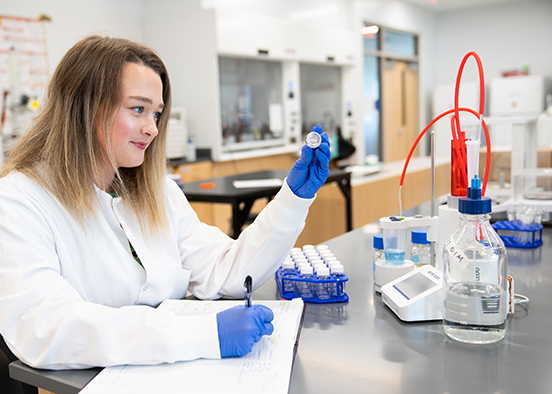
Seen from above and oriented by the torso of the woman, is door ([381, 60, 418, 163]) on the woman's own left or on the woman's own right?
on the woman's own left

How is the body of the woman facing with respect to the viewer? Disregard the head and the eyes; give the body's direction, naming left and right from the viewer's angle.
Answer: facing the viewer and to the right of the viewer

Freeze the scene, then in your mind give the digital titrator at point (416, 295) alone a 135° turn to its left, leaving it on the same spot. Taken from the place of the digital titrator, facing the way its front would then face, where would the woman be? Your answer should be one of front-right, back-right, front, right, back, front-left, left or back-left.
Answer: back

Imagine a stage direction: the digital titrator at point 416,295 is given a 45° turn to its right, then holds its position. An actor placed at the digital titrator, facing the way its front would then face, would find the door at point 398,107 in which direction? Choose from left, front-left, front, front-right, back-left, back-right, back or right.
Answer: right

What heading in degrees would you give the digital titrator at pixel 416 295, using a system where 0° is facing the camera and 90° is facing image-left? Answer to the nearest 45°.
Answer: approximately 45°
